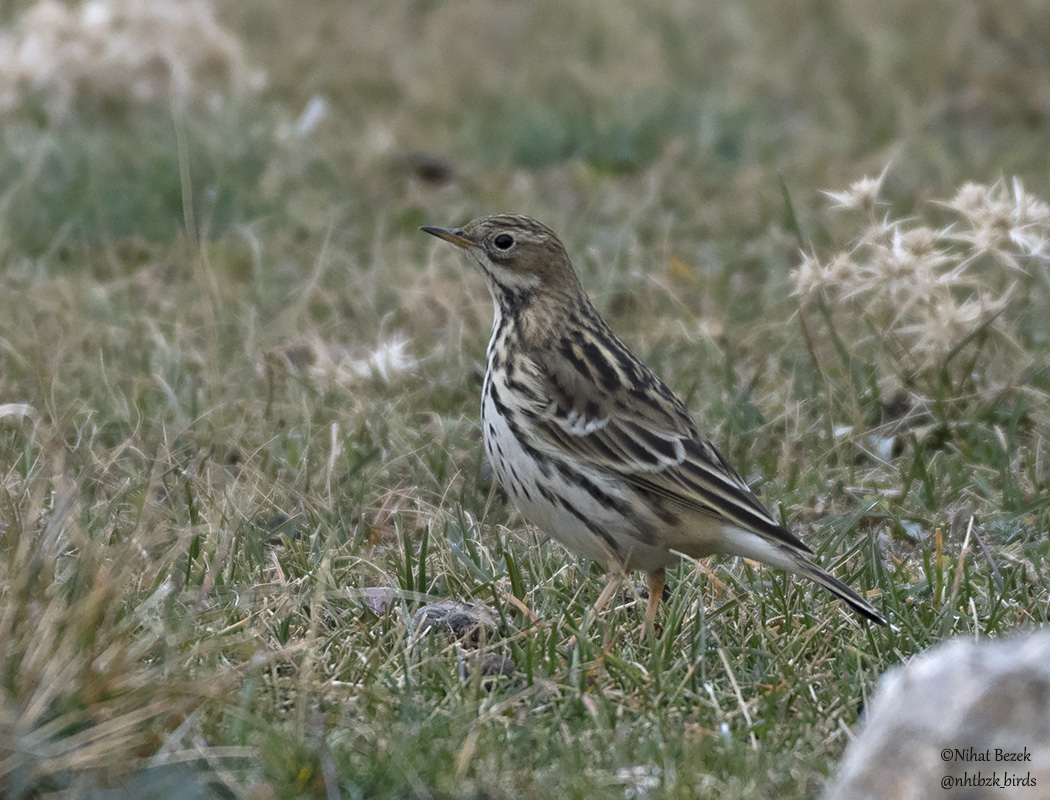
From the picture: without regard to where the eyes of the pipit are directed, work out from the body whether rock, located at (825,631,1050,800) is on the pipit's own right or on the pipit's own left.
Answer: on the pipit's own left

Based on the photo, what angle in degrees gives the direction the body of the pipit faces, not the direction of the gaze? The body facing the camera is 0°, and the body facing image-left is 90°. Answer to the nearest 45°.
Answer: approximately 90°
